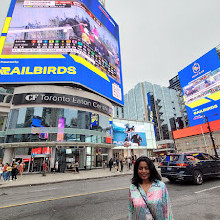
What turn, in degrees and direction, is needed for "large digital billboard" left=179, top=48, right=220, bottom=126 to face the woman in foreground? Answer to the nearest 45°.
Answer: approximately 45° to its left

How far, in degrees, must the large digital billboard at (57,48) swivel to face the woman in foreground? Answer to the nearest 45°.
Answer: approximately 45° to its right

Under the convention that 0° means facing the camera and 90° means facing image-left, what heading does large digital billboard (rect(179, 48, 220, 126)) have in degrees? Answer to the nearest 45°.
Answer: approximately 45°

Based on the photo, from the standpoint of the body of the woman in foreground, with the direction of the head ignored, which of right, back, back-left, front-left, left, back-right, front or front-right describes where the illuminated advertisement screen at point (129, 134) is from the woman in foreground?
back

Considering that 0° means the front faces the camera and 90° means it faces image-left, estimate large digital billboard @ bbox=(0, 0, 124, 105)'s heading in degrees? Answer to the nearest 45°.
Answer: approximately 315°
